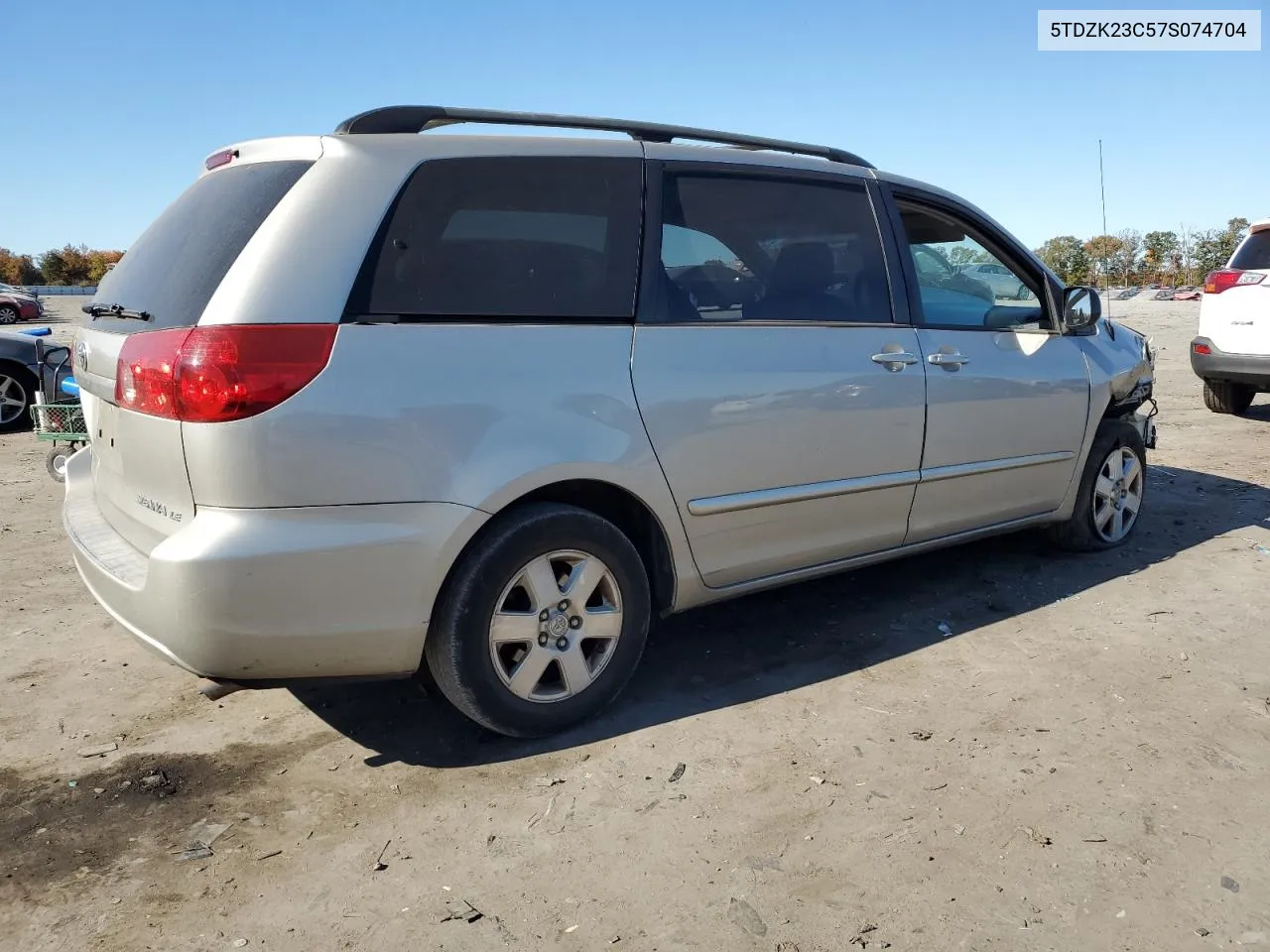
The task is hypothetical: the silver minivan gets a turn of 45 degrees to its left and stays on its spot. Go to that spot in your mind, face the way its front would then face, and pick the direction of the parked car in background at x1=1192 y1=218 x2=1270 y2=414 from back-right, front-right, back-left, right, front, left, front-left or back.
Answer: front-right

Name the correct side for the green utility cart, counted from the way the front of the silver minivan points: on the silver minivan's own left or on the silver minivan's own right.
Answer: on the silver minivan's own left

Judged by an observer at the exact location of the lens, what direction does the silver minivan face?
facing away from the viewer and to the right of the viewer

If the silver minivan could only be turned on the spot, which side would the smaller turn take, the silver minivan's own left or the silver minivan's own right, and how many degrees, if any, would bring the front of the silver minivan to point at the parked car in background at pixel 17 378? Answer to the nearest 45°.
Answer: approximately 90° to the silver minivan's own left

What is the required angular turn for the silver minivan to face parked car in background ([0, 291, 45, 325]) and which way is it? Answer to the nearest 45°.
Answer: approximately 90° to its left

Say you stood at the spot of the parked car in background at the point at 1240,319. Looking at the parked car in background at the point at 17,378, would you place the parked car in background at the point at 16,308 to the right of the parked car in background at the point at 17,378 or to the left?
right

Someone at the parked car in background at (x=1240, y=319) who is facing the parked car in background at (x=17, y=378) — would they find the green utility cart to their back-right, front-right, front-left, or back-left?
front-left
